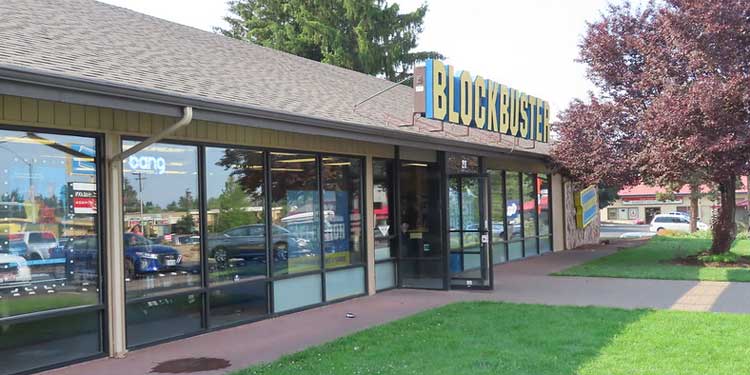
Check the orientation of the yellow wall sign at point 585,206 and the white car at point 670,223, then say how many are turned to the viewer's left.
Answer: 0

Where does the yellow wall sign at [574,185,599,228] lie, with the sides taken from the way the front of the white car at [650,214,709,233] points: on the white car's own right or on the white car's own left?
on the white car's own right

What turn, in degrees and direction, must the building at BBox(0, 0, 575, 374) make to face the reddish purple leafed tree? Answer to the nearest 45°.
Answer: approximately 90° to its left

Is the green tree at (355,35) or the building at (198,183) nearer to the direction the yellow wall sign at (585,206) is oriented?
the building

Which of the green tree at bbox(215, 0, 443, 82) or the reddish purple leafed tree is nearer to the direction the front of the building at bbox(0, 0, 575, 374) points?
the reddish purple leafed tree

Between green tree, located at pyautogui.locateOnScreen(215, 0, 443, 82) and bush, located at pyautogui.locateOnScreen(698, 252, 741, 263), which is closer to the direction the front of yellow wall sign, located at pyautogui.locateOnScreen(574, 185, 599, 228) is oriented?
the bush

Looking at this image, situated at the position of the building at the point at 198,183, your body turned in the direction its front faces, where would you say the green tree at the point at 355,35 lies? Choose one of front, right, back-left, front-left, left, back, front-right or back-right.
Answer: back-left

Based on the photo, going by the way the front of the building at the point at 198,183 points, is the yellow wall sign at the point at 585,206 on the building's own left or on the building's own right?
on the building's own left

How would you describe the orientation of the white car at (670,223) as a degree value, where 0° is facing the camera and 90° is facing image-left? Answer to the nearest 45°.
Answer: approximately 270°

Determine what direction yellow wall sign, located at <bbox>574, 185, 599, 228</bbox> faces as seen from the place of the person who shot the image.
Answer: facing the viewer and to the right of the viewer
